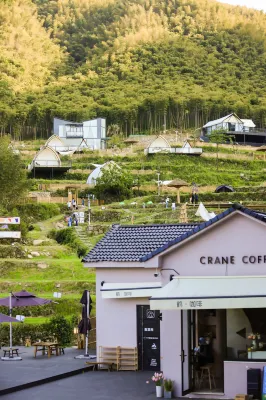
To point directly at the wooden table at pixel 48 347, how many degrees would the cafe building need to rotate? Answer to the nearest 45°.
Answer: approximately 135° to its right

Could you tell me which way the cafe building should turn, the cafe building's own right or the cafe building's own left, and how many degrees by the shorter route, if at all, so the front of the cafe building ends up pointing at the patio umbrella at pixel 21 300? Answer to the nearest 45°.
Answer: approximately 135° to the cafe building's own right

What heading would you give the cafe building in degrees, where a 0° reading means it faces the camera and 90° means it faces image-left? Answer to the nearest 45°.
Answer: approximately 0°
